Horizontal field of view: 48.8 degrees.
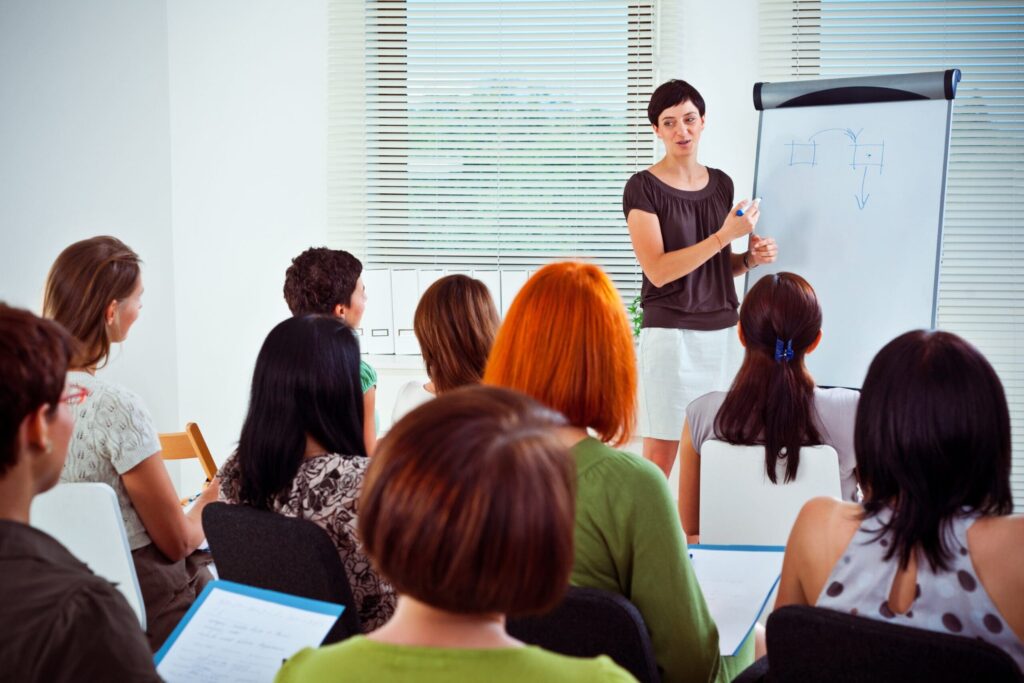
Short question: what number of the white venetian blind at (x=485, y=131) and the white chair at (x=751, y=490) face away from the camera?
1

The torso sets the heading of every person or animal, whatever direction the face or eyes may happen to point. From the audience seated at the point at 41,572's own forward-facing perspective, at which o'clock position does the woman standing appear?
The woman standing is roughly at 12 o'clock from the audience seated.

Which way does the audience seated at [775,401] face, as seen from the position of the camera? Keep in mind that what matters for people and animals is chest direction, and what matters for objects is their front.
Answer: facing away from the viewer

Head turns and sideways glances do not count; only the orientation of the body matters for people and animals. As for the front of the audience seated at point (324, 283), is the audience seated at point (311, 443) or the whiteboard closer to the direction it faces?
the whiteboard

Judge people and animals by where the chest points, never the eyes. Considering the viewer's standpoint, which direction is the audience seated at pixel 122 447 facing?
facing away from the viewer and to the right of the viewer

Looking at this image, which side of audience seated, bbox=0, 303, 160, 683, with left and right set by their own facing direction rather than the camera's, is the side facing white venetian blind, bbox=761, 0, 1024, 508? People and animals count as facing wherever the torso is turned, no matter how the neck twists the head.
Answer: front

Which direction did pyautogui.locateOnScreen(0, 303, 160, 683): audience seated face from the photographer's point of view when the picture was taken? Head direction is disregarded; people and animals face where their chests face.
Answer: facing away from the viewer and to the right of the viewer

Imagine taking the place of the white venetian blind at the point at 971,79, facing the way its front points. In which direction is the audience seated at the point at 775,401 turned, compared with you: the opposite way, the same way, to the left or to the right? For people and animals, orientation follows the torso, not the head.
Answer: the opposite way

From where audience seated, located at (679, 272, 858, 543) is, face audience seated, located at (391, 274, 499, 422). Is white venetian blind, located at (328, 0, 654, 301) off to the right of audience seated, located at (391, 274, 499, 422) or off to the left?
right

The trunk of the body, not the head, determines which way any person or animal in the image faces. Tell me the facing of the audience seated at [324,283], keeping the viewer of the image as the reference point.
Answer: facing away from the viewer and to the right of the viewer

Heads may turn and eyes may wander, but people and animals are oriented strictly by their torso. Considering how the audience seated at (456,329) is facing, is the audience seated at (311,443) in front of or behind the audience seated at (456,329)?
behind

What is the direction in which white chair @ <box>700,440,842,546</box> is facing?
away from the camera

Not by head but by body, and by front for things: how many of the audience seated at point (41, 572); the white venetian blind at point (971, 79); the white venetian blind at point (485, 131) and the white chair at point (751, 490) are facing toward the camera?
2

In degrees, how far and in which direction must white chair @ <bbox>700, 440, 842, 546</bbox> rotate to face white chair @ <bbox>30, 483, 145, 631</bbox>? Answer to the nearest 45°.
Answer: approximately 135° to its left

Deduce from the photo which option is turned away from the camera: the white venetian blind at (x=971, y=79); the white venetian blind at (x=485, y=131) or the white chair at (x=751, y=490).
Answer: the white chair

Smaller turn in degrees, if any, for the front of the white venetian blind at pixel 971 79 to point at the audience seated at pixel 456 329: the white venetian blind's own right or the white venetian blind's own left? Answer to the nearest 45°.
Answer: approximately 45° to the white venetian blind's own right

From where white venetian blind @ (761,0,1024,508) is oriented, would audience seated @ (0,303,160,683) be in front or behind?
in front

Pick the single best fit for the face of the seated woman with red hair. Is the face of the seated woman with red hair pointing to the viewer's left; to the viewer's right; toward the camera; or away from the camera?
away from the camera
